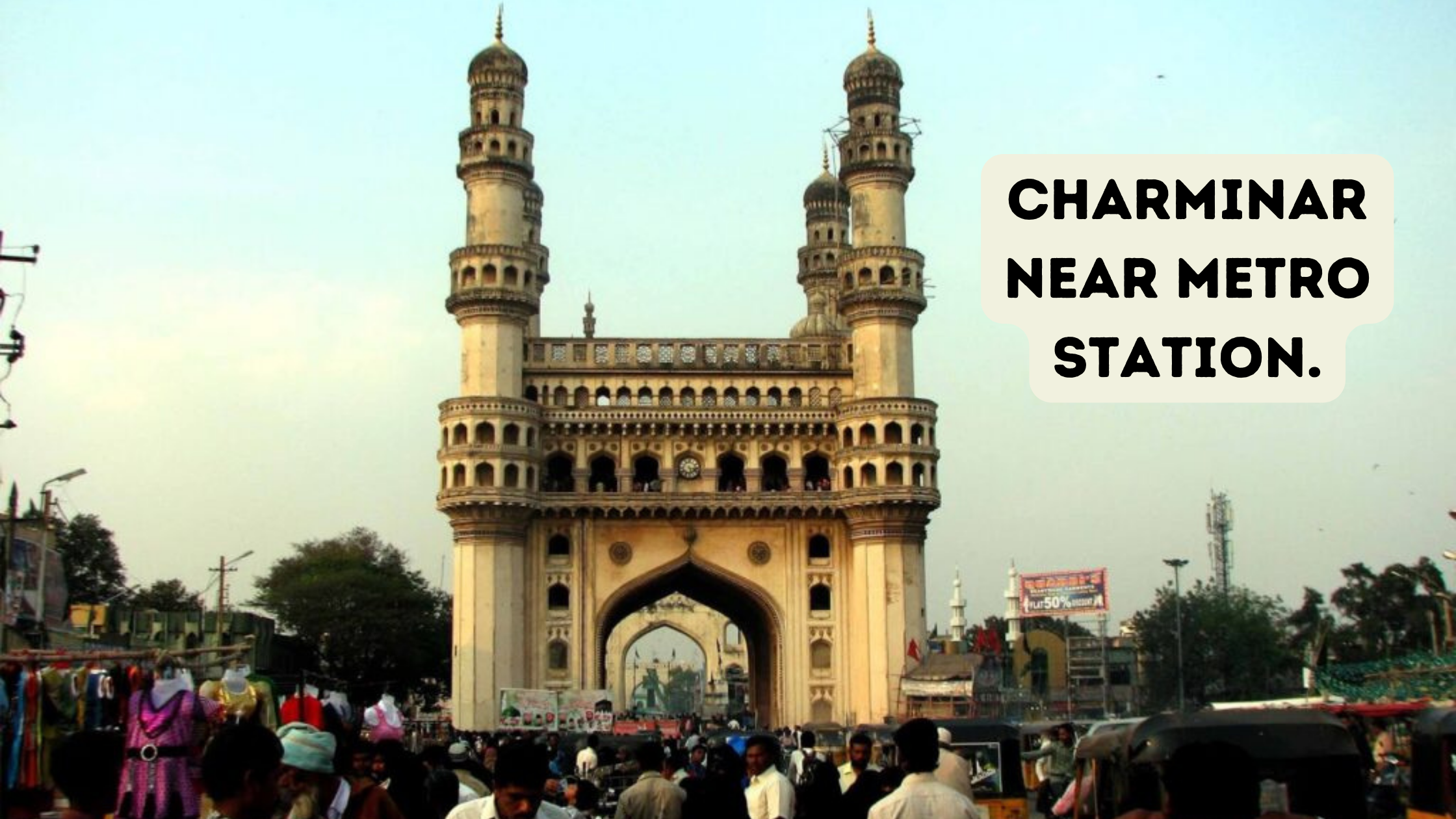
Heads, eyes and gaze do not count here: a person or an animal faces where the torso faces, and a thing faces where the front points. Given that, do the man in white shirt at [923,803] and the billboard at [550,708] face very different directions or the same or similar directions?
very different directions

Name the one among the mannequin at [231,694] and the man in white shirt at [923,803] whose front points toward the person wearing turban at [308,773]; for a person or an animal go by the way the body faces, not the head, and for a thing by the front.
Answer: the mannequin

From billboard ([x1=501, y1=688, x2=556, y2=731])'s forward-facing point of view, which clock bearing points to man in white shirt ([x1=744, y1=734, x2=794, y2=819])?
The man in white shirt is roughly at 12 o'clock from the billboard.

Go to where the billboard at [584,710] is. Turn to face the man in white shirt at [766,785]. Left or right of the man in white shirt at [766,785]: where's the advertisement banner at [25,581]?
right

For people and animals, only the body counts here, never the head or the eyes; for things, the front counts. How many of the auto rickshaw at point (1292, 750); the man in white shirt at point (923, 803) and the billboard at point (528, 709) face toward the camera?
1

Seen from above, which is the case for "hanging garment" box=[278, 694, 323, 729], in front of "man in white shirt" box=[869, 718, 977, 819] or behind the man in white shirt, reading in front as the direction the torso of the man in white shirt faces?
in front

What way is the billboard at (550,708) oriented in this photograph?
toward the camera

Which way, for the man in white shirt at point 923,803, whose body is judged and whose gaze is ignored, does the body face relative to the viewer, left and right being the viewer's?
facing away from the viewer

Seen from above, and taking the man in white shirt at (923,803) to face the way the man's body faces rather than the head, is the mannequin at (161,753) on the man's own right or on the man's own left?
on the man's own left

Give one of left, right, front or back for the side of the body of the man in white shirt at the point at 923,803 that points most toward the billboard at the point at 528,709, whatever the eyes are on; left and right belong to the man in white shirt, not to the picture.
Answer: front

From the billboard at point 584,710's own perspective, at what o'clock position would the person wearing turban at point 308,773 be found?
The person wearing turban is roughly at 12 o'clock from the billboard.

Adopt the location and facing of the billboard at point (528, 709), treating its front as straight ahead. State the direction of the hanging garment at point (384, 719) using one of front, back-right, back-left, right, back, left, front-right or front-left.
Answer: front
